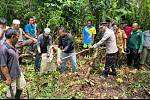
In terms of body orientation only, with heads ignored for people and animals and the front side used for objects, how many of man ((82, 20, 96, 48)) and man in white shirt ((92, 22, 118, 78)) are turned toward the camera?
1

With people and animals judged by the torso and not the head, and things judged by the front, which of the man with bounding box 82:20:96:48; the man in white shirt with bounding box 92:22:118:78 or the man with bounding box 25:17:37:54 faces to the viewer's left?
the man in white shirt

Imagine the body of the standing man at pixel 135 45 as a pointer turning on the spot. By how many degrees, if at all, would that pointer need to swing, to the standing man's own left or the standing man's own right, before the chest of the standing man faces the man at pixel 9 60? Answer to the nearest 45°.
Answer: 0° — they already face them

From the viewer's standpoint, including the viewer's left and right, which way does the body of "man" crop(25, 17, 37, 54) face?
facing the viewer and to the right of the viewer

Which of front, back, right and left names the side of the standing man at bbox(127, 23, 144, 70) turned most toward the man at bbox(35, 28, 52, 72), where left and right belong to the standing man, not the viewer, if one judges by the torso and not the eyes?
front

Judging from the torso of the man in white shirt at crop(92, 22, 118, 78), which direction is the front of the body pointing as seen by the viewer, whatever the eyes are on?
to the viewer's left

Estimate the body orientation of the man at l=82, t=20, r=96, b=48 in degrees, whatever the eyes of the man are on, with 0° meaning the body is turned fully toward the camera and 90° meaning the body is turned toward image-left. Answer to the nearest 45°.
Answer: approximately 0°

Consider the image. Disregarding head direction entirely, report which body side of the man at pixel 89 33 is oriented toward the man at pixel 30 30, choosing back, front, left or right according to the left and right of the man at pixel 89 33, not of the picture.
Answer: right

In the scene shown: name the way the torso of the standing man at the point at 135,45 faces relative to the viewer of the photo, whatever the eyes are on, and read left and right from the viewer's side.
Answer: facing the viewer and to the left of the viewer
